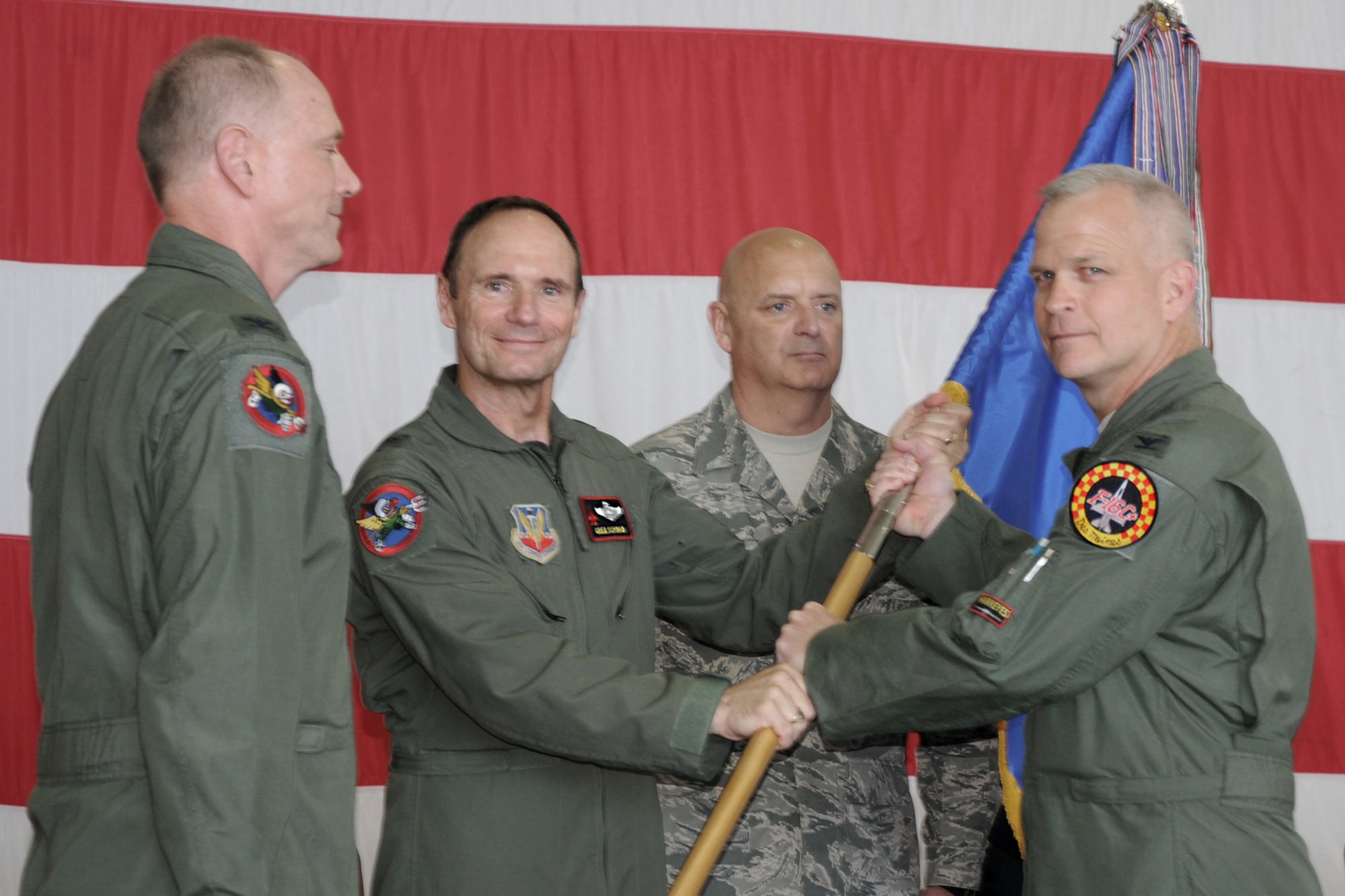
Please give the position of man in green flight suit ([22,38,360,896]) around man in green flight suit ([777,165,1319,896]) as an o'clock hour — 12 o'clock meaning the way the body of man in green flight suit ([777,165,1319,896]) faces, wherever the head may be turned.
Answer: man in green flight suit ([22,38,360,896]) is roughly at 11 o'clock from man in green flight suit ([777,165,1319,896]).

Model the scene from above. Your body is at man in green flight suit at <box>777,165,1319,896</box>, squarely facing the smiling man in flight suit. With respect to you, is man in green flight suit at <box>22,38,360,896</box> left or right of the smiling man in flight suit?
left

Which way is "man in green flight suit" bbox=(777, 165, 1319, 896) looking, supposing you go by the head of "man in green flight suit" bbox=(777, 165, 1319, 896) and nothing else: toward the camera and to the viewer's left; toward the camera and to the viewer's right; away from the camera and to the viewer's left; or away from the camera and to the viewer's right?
toward the camera and to the viewer's left

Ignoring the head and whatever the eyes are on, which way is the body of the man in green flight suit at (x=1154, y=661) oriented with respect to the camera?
to the viewer's left

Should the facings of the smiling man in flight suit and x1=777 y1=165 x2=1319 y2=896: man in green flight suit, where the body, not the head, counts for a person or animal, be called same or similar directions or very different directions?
very different directions

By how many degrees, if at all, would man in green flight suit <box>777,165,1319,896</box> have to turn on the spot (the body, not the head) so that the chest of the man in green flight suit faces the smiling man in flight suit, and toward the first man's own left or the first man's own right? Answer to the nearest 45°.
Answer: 0° — they already face them

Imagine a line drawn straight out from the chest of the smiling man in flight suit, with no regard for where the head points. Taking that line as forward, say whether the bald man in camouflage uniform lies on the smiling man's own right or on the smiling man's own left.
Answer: on the smiling man's own left

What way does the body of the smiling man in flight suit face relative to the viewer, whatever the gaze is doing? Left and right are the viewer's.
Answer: facing the viewer and to the right of the viewer

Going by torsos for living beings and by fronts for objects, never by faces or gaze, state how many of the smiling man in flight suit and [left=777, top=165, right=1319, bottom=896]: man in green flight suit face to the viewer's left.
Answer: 1

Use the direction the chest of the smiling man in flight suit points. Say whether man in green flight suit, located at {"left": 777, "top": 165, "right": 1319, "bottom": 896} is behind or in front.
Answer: in front

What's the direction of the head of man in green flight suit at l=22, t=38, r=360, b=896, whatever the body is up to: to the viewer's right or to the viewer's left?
to the viewer's right
